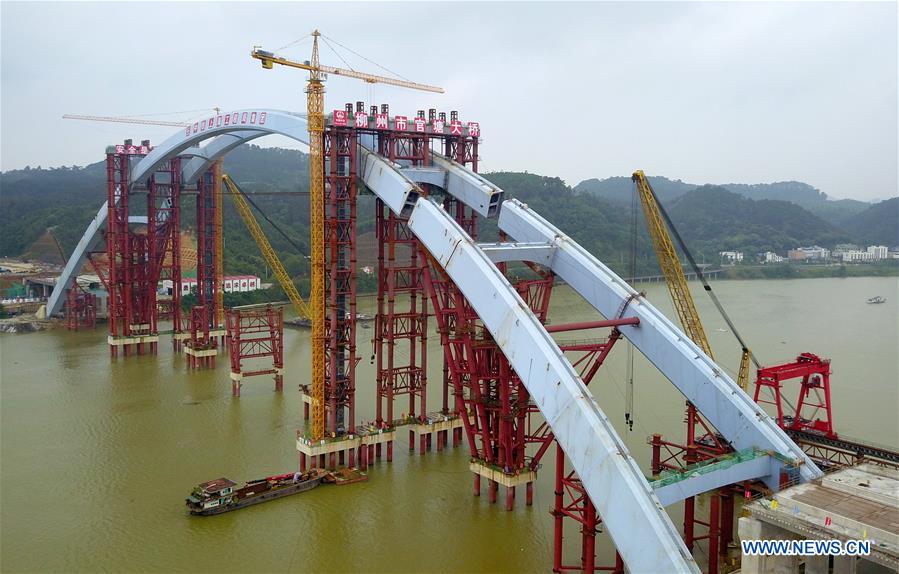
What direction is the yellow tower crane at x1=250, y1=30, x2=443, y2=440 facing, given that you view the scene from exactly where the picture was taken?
facing away from the viewer and to the right of the viewer

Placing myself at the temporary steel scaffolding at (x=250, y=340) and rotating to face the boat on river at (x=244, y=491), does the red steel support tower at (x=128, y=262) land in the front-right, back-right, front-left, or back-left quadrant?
back-right

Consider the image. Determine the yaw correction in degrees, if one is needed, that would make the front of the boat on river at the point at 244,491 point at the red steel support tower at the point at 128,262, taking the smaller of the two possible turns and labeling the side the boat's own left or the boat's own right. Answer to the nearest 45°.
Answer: approximately 45° to the boat's own left

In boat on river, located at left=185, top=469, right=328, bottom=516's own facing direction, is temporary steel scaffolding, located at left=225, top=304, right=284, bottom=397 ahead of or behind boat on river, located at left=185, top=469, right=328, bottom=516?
ahead

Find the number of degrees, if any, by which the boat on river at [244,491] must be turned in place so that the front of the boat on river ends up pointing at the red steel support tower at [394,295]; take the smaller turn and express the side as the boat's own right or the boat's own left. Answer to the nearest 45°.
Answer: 0° — it already faces it

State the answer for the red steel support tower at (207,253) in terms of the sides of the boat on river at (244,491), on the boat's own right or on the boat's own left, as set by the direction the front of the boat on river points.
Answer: on the boat's own left

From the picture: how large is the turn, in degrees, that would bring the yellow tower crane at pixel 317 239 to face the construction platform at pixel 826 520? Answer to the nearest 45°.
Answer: approximately 90° to its right

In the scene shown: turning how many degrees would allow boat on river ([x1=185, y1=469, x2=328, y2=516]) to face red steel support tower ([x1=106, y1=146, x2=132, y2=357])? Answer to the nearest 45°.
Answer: approximately 45° to its left

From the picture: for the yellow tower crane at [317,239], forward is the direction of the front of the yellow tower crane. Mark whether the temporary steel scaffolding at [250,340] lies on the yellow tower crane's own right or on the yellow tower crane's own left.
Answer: on the yellow tower crane's own left

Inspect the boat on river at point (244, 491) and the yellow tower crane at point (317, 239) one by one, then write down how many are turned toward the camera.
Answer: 0

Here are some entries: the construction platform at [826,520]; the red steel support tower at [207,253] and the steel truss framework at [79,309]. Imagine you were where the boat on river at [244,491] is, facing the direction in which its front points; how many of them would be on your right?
1

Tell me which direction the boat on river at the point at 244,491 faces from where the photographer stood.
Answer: facing away from the viewer and to the right of the viewer
